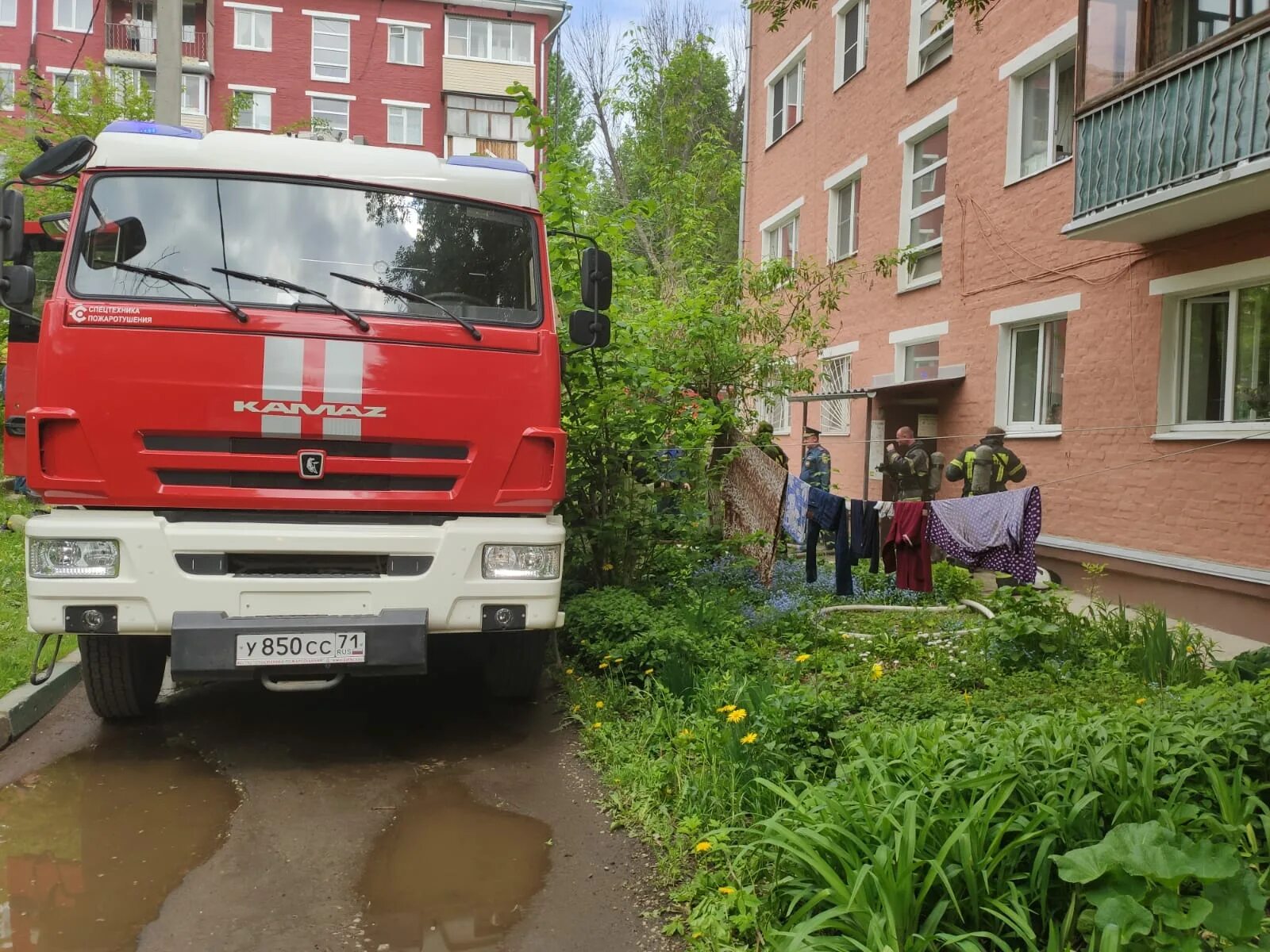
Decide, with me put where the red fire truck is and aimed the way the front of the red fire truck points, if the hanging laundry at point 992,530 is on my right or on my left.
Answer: on my left

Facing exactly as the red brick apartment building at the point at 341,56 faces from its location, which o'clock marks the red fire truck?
The red fire truck is roughly at 12 o'clock from the red brick apartment building.

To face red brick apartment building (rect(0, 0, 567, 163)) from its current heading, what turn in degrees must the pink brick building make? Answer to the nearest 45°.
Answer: approximately 90° to its right

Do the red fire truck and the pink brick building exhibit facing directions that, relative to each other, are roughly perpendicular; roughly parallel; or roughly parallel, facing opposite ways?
roughly perpendicular

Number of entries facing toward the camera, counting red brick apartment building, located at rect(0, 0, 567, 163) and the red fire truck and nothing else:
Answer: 2

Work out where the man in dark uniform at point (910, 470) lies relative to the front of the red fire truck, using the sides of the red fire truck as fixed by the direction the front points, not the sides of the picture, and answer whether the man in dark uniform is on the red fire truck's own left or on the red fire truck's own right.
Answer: on the red fire truck's own left

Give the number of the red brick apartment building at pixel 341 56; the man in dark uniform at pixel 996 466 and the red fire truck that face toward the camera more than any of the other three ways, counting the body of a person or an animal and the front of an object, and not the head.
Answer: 2

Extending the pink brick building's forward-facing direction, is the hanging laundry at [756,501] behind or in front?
in front

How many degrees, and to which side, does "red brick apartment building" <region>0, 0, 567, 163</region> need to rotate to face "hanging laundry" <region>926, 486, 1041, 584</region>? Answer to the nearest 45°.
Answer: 0° — it already faces it

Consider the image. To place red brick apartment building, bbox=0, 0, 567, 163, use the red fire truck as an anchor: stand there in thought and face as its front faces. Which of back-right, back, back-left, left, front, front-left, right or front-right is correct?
back
